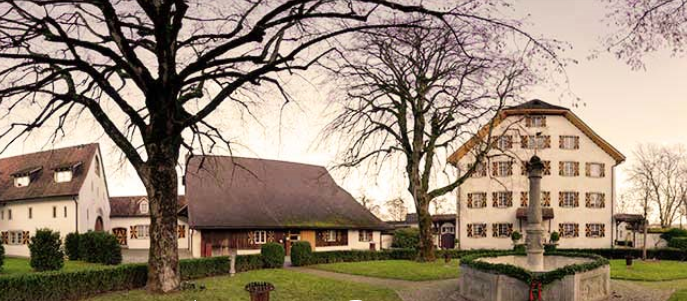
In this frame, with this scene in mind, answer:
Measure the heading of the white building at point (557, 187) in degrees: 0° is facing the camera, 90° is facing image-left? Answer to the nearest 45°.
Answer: approximately 0°

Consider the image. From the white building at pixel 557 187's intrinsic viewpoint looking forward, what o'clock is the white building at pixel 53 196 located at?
the white building at pixel 53 196 is roughly at 2 o'clock from the white building at pixel 557 187.
